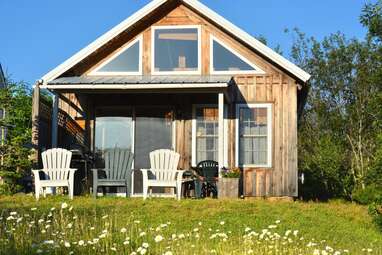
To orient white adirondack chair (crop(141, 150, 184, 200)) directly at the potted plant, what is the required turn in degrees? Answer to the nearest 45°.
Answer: approximately 90° to its left

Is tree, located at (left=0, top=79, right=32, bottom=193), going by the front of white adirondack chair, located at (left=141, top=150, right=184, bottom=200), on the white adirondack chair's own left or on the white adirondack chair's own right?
on the white adirondack chair's own right

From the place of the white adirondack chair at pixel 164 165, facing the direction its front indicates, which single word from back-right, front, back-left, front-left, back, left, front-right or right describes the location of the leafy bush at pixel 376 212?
front-left

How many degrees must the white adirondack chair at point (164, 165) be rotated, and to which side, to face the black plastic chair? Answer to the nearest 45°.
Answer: approximately 135° to its left

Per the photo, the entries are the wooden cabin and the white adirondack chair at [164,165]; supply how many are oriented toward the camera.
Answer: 2

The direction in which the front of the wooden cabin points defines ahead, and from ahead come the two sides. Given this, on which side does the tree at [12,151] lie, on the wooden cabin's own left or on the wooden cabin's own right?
on the wooden cabin's own right

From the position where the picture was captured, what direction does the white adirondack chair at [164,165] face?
facing the viewer

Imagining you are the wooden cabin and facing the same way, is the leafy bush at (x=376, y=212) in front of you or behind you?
in front
